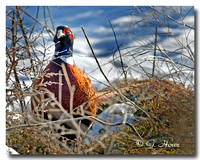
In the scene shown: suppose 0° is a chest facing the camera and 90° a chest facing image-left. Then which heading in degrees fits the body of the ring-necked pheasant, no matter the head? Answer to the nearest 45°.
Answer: approximately 45°
